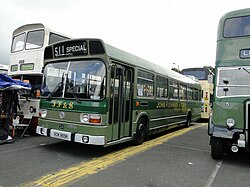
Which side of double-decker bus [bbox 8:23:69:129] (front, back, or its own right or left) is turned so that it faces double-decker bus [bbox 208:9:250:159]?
left

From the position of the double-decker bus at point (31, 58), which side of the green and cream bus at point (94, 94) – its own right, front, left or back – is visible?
right

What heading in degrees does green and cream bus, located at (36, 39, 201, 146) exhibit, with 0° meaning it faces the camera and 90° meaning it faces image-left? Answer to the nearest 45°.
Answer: approximately 45°

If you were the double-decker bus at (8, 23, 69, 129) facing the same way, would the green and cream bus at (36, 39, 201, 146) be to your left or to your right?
on your left

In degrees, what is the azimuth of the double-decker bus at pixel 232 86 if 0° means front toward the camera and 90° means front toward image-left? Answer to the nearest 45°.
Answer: approximately 0°

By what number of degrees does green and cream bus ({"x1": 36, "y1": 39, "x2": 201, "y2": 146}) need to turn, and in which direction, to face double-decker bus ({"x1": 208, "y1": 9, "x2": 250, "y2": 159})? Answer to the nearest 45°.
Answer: approximately 135° to its left

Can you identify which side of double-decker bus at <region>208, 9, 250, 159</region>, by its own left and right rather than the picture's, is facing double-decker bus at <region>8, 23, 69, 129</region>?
right
